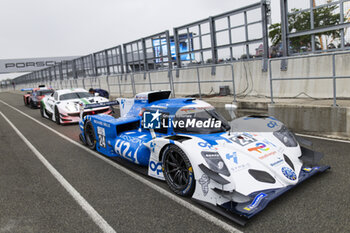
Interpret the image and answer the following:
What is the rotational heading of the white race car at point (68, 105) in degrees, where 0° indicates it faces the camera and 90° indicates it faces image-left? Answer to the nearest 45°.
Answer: approximately 315°

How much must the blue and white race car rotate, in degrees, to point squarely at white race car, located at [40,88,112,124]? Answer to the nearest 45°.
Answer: approximately 180°

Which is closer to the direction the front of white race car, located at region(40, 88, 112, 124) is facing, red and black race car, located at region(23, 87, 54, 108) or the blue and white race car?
the blue and white race car

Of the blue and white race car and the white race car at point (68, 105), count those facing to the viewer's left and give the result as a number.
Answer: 0

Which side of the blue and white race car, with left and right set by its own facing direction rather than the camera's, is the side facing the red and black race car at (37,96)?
back

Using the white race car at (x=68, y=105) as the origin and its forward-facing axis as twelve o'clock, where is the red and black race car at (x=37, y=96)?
The red and black race car is roughly at 7 o'clock from the white race car.

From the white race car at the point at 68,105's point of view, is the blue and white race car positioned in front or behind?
in front

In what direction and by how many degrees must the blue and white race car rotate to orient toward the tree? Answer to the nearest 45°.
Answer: approximately 90° to its left
